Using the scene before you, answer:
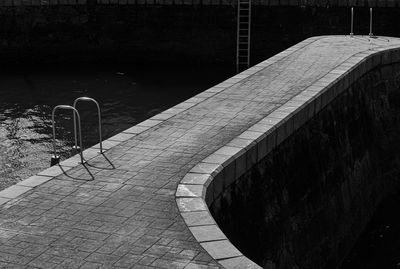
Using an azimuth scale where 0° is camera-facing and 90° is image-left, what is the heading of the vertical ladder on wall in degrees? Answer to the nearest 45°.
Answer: approximately 0°
